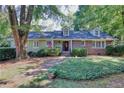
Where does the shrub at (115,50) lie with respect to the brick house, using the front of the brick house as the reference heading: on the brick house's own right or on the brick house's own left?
on the brick house's own left

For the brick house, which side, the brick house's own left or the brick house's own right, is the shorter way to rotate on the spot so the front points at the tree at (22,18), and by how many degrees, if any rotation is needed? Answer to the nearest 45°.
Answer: approximately 90° to the brick house's own right

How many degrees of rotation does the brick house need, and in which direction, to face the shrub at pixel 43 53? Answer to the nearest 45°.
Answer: approximately 90° to its right

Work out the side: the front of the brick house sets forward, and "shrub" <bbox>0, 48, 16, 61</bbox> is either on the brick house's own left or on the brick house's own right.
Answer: on the brick house's own right

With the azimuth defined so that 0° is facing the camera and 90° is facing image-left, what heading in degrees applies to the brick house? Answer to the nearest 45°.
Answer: approximately 0°

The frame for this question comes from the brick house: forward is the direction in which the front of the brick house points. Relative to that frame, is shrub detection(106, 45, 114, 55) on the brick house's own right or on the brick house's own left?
on the brick house's own left

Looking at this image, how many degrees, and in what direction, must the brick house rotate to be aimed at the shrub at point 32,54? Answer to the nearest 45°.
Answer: approximately 90° to its right
